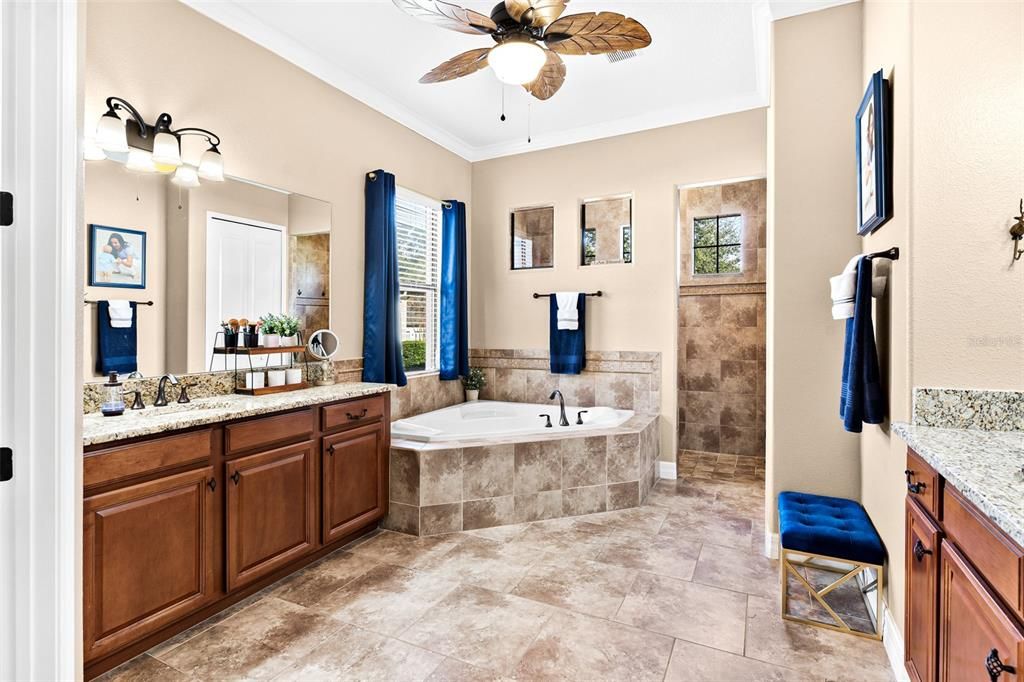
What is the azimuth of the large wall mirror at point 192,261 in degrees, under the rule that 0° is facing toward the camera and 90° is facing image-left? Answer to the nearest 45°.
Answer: approximately 315°

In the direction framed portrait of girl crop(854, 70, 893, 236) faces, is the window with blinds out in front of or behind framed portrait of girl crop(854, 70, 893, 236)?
in front

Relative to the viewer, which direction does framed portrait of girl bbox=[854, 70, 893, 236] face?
to the viewer's left

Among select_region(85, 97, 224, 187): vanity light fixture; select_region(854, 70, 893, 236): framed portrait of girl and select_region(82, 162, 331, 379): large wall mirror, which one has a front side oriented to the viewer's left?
the framed portrait of girl

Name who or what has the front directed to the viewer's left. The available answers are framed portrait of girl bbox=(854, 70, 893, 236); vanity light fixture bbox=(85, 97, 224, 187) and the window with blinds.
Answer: the framed portrait of girl

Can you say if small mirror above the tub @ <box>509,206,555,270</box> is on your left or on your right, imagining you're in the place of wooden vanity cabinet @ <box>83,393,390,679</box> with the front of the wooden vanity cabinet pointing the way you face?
on your left

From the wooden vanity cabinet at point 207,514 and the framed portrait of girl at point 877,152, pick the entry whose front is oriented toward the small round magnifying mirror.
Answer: the framed portrait of girl

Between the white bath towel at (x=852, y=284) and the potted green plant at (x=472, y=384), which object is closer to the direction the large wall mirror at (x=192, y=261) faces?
the white bath towel

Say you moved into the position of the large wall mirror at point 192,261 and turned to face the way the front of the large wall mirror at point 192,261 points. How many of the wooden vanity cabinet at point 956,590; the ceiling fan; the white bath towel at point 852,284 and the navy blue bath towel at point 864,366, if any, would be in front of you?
4

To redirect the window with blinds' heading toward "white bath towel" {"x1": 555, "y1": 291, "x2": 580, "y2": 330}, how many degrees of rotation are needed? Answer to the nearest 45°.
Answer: approximately 45° to its left

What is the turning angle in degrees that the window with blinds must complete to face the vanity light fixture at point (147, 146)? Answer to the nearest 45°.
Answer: approximately 90° to its right

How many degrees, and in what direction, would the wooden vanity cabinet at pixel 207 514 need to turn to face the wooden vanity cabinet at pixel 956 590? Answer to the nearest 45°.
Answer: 0° — it already faces it

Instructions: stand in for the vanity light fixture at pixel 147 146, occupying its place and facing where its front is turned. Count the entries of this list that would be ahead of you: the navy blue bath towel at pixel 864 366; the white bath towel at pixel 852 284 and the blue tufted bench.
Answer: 3
